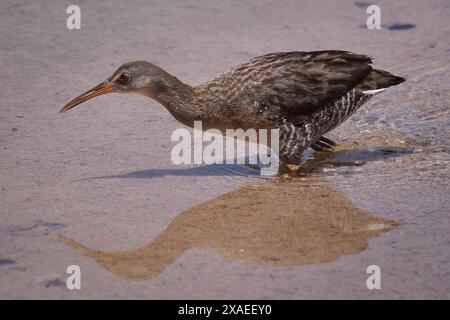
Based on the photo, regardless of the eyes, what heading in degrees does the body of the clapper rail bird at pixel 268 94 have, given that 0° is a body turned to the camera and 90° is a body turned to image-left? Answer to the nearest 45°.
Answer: approximately 90°
